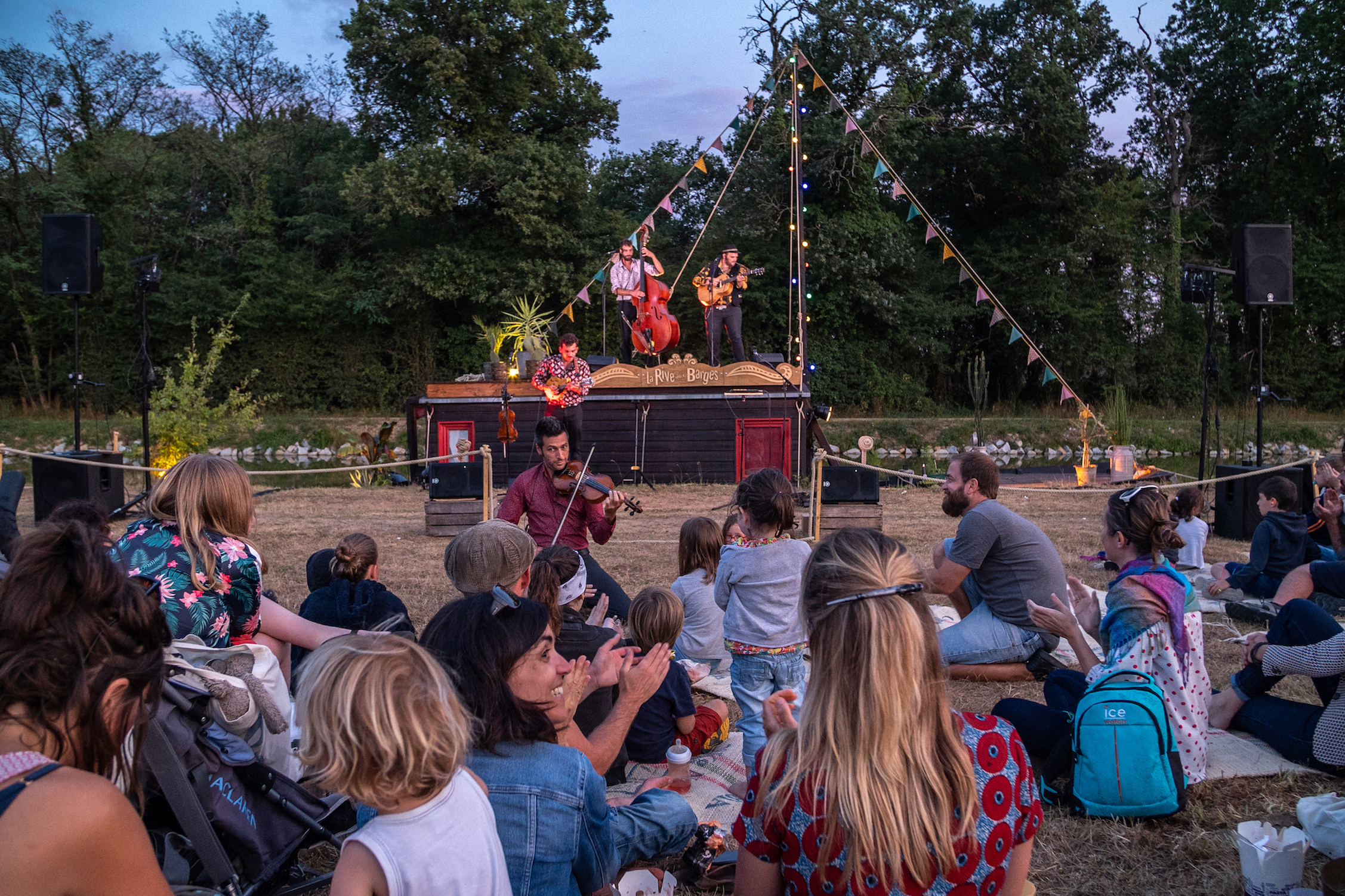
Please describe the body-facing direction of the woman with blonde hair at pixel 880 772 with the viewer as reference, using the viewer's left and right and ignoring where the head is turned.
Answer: facing away from the viewer

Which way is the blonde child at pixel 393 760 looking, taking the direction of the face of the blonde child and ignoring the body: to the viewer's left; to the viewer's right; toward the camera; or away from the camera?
away from the camera

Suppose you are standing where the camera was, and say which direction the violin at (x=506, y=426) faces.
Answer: facing the viewer

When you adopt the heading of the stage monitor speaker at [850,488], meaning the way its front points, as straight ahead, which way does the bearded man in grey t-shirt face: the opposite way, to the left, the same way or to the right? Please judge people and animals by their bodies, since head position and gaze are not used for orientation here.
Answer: to the right

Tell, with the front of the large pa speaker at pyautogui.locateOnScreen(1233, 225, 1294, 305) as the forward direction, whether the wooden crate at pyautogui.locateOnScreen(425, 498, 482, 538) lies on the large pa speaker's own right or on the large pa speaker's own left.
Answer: on the large pa speaker's own right

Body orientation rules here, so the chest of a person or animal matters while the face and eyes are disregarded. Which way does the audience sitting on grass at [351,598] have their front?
away from the camera

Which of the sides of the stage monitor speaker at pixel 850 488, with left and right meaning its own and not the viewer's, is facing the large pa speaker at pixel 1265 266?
left

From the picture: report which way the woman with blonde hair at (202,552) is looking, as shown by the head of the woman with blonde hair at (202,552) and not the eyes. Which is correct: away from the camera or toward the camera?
away from the camera

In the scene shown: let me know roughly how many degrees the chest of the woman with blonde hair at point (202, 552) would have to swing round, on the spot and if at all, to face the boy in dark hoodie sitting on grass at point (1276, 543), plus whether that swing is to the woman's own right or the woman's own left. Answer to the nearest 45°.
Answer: approximately 45° to the woman's own right

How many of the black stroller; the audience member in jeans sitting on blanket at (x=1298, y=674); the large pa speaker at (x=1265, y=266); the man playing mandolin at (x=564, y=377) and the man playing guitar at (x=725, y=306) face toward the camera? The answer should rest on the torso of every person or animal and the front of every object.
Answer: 3

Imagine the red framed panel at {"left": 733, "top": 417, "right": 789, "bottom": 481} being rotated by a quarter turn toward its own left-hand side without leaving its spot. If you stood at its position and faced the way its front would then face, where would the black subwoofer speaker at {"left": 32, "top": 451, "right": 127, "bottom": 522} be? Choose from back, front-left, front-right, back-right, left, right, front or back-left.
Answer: back-right

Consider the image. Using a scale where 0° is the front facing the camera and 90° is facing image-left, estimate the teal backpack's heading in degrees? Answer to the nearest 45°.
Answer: approximately 0°

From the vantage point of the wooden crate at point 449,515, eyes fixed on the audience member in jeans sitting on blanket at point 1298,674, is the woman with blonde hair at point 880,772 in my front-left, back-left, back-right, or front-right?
front-right

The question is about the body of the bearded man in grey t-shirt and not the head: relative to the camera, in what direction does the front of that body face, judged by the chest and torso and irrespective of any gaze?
to the viewer's left
